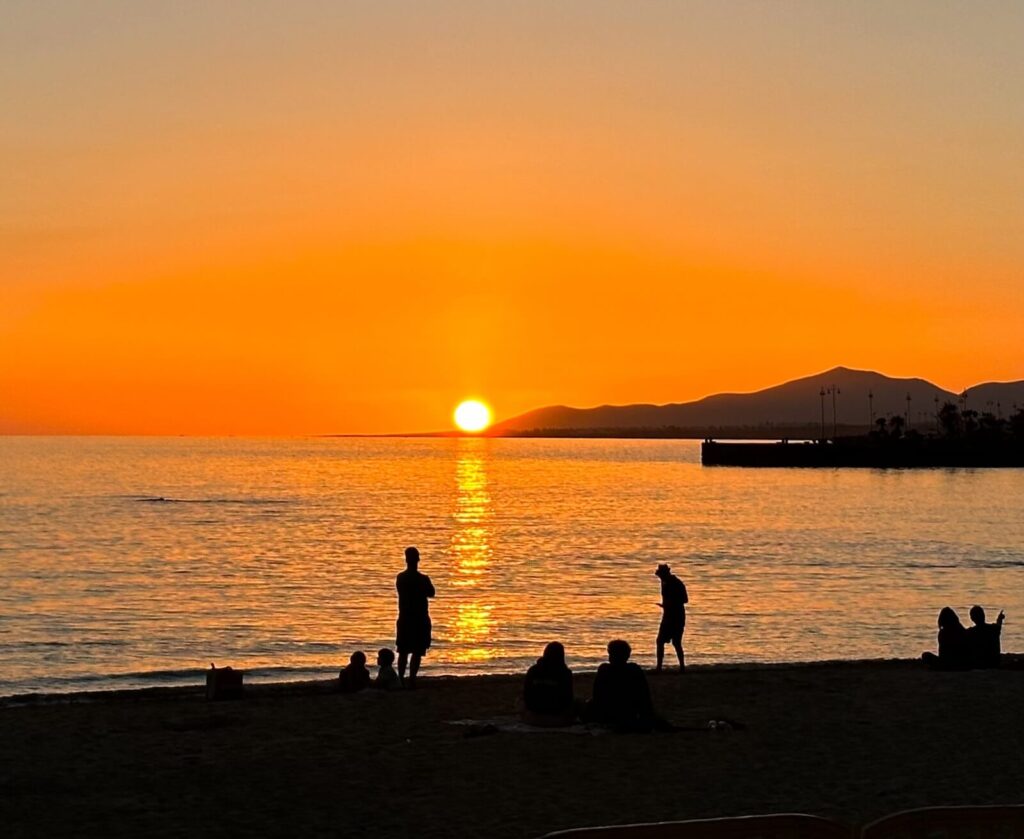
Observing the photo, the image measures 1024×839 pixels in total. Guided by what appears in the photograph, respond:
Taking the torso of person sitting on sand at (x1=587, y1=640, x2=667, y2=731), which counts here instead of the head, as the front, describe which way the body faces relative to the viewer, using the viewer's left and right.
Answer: facing away from the viewer

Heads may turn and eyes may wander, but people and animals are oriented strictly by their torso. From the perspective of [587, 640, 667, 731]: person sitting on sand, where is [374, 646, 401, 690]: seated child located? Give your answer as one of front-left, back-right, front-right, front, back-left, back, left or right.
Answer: front-left

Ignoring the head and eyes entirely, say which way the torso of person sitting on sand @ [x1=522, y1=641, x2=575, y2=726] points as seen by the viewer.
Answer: away from the camera

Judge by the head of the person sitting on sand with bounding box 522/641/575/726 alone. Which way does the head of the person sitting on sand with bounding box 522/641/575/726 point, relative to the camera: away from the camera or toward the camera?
away from the camera

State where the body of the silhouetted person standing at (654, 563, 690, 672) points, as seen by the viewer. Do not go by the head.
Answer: to the viewer's left

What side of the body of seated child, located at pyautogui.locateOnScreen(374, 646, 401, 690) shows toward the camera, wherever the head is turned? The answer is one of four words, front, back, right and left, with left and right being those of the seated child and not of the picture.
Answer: back

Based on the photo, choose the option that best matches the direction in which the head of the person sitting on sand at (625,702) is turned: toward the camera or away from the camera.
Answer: away from the camera

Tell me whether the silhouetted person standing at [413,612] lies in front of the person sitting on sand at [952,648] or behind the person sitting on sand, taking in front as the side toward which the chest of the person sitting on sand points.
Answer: in front

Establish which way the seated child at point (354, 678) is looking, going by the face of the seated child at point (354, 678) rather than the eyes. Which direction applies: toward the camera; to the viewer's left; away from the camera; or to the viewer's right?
away from the camera

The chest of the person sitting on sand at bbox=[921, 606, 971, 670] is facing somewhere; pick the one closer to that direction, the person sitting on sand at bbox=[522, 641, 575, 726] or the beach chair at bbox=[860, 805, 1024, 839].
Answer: the person sitting on sand

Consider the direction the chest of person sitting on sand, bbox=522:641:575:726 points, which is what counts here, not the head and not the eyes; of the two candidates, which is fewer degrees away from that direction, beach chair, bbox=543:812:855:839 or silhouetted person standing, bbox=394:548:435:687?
the silhouetted person standing

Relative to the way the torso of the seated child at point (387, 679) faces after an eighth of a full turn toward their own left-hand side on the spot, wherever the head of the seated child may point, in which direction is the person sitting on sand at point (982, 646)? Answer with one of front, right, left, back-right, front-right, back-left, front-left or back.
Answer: back-right

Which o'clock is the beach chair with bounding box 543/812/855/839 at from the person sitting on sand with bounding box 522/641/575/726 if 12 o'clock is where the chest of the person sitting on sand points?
The beach chair is roughly at 6 o'clock from the person sitting on sand.

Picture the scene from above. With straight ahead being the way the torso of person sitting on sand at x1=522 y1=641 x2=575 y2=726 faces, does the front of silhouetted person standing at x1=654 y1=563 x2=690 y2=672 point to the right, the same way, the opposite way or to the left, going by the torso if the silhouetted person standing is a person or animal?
to the left
